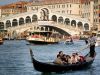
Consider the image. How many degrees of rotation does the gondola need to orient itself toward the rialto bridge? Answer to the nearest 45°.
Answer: approximately 90° to its right

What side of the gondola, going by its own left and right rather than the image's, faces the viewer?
left
